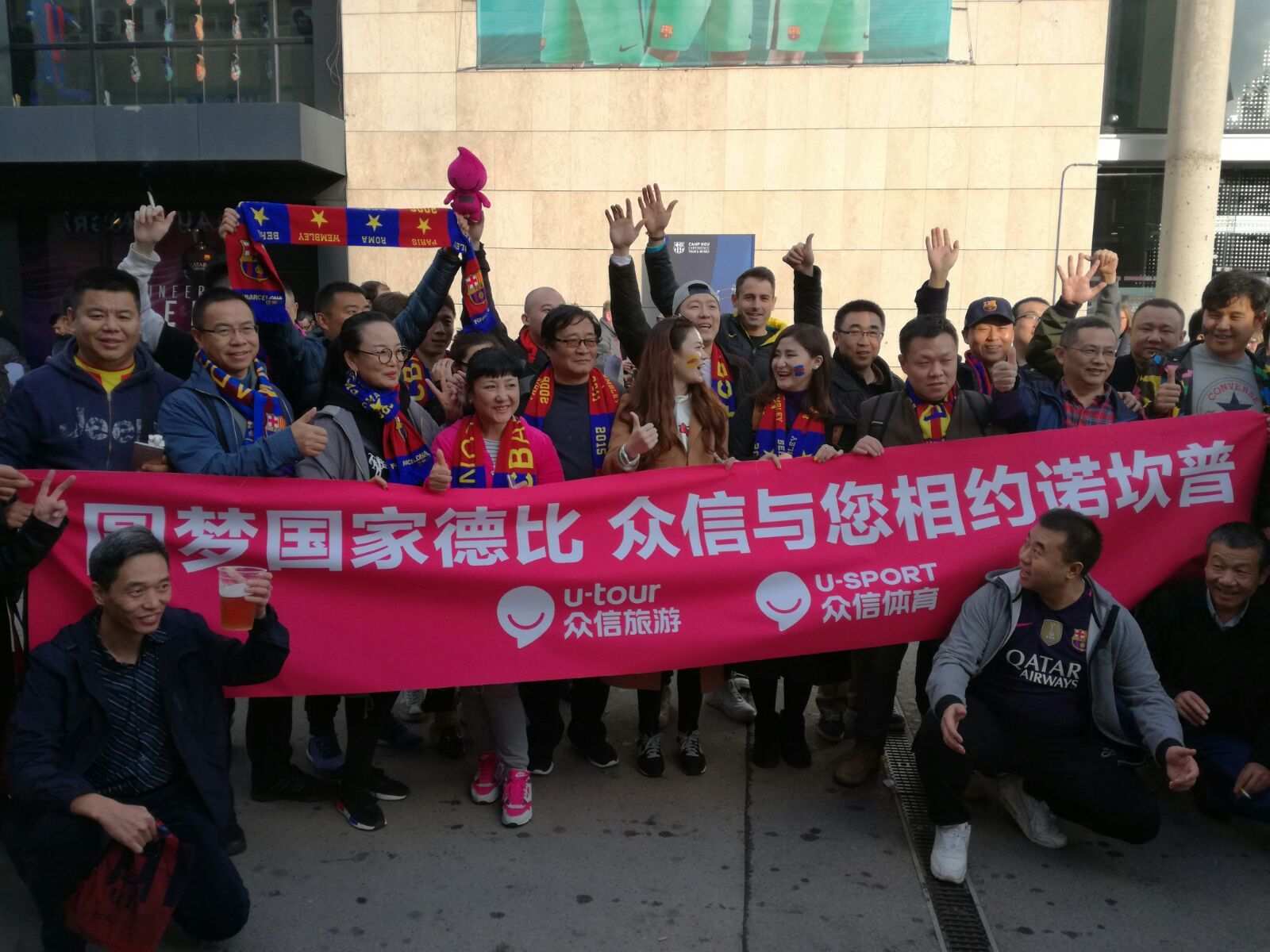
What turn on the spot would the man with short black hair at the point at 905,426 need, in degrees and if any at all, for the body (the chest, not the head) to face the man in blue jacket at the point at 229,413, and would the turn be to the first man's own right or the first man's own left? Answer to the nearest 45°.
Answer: approximately 45° to the first man's own right

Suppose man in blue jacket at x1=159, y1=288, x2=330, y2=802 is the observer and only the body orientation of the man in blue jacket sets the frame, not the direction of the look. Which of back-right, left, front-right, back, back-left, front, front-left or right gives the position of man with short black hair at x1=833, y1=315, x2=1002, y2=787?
front-left

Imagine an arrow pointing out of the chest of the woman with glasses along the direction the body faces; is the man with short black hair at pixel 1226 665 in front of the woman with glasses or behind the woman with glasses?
in front

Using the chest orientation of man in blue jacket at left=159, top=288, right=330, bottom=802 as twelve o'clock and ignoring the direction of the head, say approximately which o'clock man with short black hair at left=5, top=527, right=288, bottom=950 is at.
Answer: The man with short black hair is roughly at 2 o'clock from the man in blue jacket.

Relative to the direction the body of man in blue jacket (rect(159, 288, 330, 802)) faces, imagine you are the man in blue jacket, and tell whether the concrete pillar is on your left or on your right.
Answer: on your left

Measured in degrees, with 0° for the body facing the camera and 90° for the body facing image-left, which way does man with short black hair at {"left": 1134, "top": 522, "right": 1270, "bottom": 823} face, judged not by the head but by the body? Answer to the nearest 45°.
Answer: approximately 0°

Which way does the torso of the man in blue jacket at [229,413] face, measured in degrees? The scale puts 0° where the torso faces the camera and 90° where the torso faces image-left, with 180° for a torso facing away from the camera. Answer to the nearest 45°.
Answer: approximately 315°

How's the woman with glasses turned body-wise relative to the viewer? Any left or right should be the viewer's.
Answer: facing the viewer and to the right of the viewer

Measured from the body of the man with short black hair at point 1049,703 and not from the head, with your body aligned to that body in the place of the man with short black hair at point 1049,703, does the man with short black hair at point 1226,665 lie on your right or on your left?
on your left

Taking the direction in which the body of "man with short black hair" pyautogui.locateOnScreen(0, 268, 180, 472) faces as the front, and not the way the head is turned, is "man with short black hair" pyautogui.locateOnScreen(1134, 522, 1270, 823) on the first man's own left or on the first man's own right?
on the first man's own left

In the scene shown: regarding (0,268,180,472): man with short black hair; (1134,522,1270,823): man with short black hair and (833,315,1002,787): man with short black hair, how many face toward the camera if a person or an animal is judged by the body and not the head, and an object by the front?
3

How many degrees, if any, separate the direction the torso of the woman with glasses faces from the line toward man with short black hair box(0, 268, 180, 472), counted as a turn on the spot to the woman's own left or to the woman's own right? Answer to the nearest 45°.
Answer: approximately 135° to the woman's own right

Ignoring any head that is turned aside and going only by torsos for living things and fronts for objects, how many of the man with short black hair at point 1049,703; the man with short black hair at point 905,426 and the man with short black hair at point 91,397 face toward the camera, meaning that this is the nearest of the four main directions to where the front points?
3
